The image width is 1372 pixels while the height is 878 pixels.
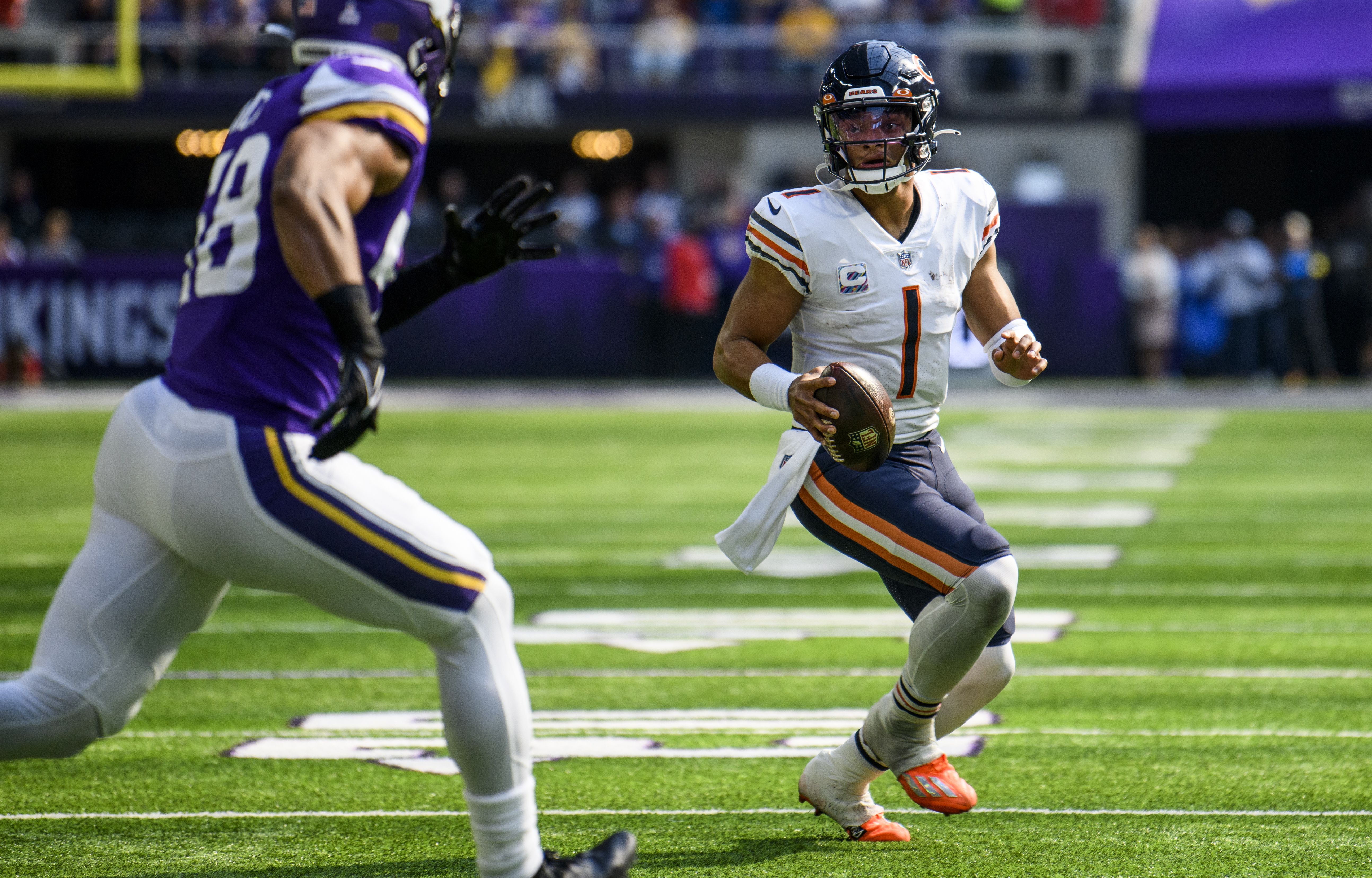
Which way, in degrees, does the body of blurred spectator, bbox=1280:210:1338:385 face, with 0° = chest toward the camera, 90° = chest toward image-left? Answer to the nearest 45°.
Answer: approximately 0°

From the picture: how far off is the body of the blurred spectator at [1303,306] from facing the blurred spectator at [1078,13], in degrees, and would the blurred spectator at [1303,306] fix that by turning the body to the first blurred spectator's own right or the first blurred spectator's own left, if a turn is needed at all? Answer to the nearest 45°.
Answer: approximately 135° to the first blurred spectator's own right

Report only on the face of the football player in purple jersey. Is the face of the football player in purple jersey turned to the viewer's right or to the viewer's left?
to the viewer's right

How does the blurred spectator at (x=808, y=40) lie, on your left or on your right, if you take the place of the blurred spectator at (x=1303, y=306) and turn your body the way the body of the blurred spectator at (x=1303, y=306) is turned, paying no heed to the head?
on your right

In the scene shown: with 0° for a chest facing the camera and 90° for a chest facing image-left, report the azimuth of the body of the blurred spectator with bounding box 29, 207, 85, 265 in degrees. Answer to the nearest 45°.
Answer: approximately 0°

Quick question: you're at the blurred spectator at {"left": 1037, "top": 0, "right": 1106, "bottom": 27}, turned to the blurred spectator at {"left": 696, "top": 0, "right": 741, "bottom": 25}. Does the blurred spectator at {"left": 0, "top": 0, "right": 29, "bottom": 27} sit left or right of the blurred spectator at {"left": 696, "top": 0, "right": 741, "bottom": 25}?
left

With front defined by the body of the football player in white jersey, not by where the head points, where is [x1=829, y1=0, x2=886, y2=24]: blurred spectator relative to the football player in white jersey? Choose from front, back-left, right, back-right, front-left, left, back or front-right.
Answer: back-left

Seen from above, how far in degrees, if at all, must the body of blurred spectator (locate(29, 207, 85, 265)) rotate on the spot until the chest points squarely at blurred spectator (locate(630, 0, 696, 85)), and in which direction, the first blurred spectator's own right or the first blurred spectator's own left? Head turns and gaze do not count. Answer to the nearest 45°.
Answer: approximately 90° to the first blurred spectator's own left
